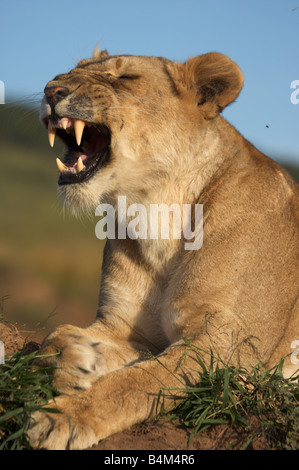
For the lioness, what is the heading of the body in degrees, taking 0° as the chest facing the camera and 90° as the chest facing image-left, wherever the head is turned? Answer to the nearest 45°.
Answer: approximately 45°
